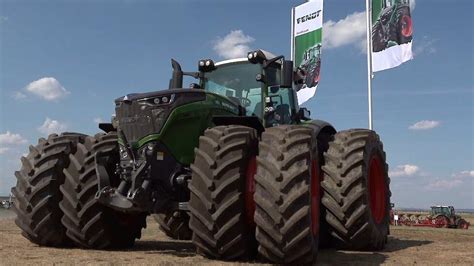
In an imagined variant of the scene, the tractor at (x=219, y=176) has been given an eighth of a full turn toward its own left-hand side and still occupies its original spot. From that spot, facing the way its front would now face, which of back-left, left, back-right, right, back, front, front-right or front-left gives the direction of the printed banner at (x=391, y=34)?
back-left

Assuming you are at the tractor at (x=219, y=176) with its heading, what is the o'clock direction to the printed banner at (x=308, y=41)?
The printed banner is roughly at 5 o'clock from the tractor.

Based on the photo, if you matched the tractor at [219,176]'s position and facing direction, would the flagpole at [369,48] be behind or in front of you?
behind

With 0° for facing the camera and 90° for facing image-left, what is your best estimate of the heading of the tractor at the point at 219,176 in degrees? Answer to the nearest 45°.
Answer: approximately 45°
